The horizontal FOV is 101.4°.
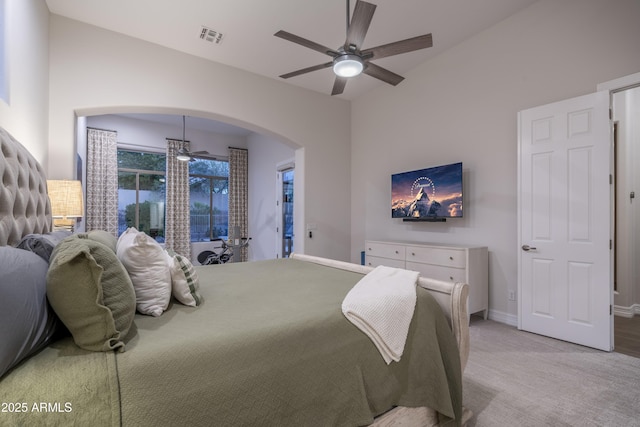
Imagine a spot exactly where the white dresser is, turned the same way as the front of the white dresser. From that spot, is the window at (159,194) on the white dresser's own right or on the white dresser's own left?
on the white dresser's own right

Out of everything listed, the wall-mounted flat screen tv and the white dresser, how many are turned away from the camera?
0

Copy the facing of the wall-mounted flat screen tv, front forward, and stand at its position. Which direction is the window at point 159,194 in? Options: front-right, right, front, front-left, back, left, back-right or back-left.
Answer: front-right

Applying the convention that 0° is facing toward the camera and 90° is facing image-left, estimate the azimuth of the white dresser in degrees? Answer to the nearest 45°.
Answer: approximately 45°

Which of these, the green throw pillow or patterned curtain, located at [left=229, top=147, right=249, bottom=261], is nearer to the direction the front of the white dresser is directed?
the green throw pillow

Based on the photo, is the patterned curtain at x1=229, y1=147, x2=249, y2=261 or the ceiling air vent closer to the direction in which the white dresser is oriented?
the ceiling air vent

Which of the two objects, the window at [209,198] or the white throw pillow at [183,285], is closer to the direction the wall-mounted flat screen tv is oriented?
the white throw pillow

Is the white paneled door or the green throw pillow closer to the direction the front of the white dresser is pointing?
the green throw pillow

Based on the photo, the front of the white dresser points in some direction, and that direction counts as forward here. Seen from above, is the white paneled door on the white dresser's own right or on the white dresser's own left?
on the white dresser's own left

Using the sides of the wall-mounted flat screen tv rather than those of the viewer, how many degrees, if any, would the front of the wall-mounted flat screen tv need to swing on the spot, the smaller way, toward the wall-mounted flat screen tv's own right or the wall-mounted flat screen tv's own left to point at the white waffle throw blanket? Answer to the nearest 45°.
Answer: approximately 45° to the wall-mounted flat screen tv's own left

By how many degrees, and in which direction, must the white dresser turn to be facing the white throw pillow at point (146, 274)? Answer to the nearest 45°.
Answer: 0° — it already faces it

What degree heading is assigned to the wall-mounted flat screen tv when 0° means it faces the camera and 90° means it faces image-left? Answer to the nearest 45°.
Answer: approximately 45°

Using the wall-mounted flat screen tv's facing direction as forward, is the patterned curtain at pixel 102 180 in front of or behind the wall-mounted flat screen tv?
in front
